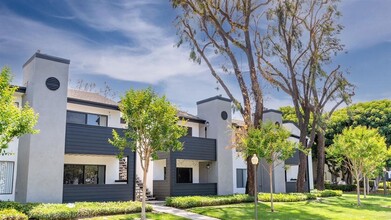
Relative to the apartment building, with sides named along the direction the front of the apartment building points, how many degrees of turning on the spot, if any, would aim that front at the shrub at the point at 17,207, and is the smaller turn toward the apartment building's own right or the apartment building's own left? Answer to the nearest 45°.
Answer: approximately 45° to the apartment building's own right

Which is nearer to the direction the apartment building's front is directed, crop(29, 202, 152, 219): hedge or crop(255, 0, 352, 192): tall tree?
the hedge

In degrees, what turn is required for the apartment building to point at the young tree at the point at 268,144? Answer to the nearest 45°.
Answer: approximately 45° to its left

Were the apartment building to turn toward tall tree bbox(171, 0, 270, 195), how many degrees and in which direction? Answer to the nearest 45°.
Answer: approximately 90° to its left

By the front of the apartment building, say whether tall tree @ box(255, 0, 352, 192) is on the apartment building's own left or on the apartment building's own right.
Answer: on the apartment building's own left

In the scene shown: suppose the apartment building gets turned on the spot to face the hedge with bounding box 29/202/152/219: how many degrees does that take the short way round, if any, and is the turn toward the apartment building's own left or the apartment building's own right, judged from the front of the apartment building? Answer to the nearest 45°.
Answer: approximately 45° to the apartment building's own right

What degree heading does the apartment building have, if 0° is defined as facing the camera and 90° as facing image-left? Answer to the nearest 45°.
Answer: approximately 315°

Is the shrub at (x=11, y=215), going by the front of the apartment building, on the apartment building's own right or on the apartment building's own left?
on the apartment building's own right
